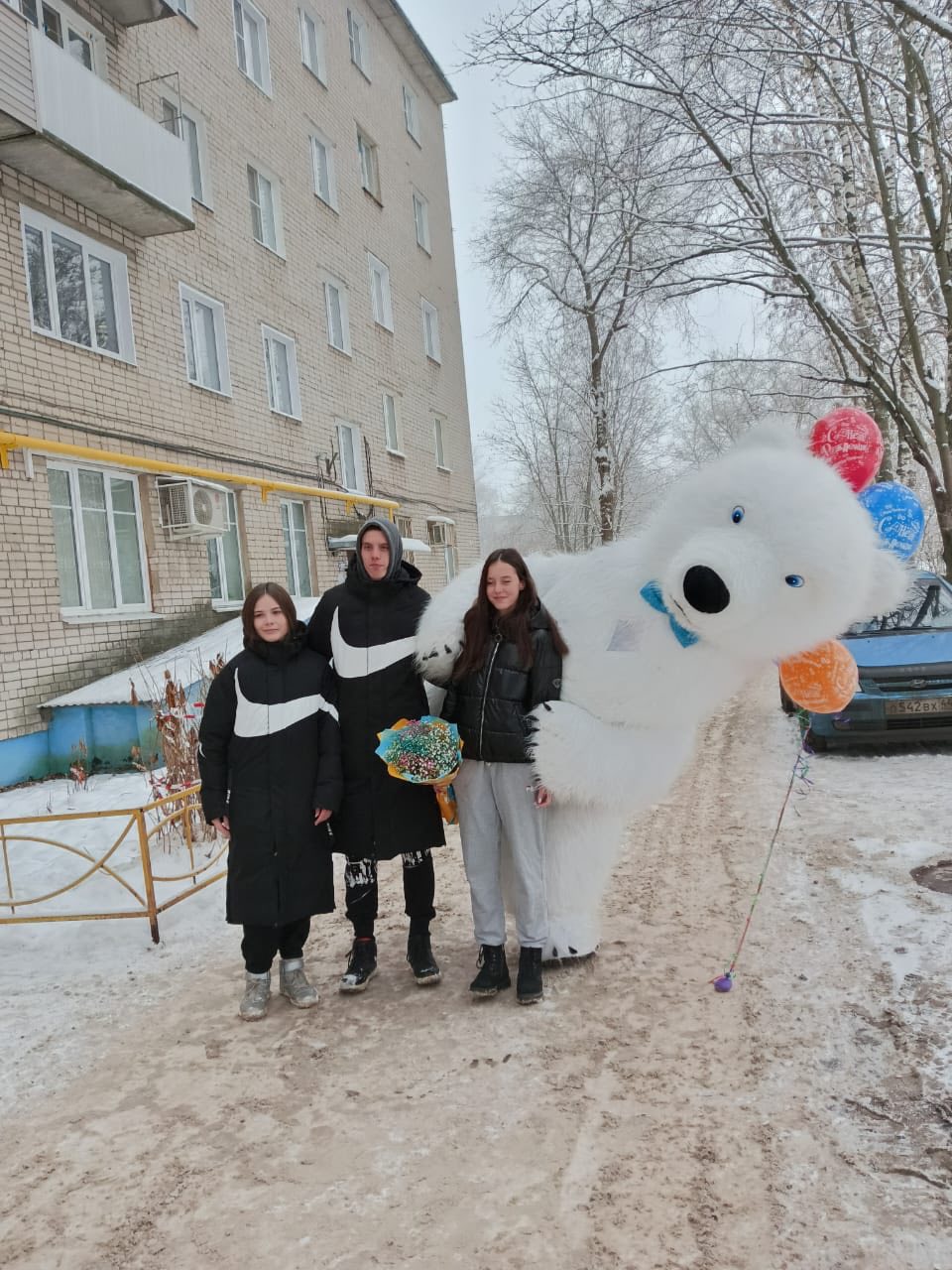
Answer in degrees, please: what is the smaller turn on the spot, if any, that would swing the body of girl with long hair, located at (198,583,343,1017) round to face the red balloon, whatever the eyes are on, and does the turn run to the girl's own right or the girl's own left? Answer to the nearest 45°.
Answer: approximately 45° to the girl's own left

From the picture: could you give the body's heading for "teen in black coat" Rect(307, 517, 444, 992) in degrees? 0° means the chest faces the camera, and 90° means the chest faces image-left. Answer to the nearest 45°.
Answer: approximately 0°

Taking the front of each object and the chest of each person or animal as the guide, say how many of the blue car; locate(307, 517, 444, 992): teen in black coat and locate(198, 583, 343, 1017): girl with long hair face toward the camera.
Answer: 3

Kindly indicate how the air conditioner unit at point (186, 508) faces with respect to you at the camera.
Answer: facing the viewer and to the right of the viewer

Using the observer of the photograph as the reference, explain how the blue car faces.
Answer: facing the viewer

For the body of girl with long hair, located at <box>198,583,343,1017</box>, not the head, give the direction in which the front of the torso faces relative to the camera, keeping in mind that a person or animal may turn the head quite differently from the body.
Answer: toward the camera

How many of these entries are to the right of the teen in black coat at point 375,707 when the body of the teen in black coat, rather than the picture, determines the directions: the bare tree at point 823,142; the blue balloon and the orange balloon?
0

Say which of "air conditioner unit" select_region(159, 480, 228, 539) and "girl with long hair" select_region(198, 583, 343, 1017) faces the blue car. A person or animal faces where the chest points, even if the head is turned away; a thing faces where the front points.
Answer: the air conditioner unit

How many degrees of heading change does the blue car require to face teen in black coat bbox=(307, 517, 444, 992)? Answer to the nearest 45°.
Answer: approximately 45° to its right

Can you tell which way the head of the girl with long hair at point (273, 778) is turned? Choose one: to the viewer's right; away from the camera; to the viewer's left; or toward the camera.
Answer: toward the camera

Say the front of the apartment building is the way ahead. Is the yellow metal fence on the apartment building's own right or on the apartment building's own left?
on the apartment building's own right

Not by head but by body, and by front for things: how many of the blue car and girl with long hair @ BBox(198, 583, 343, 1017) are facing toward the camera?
2

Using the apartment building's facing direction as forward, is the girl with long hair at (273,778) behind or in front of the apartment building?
in front
